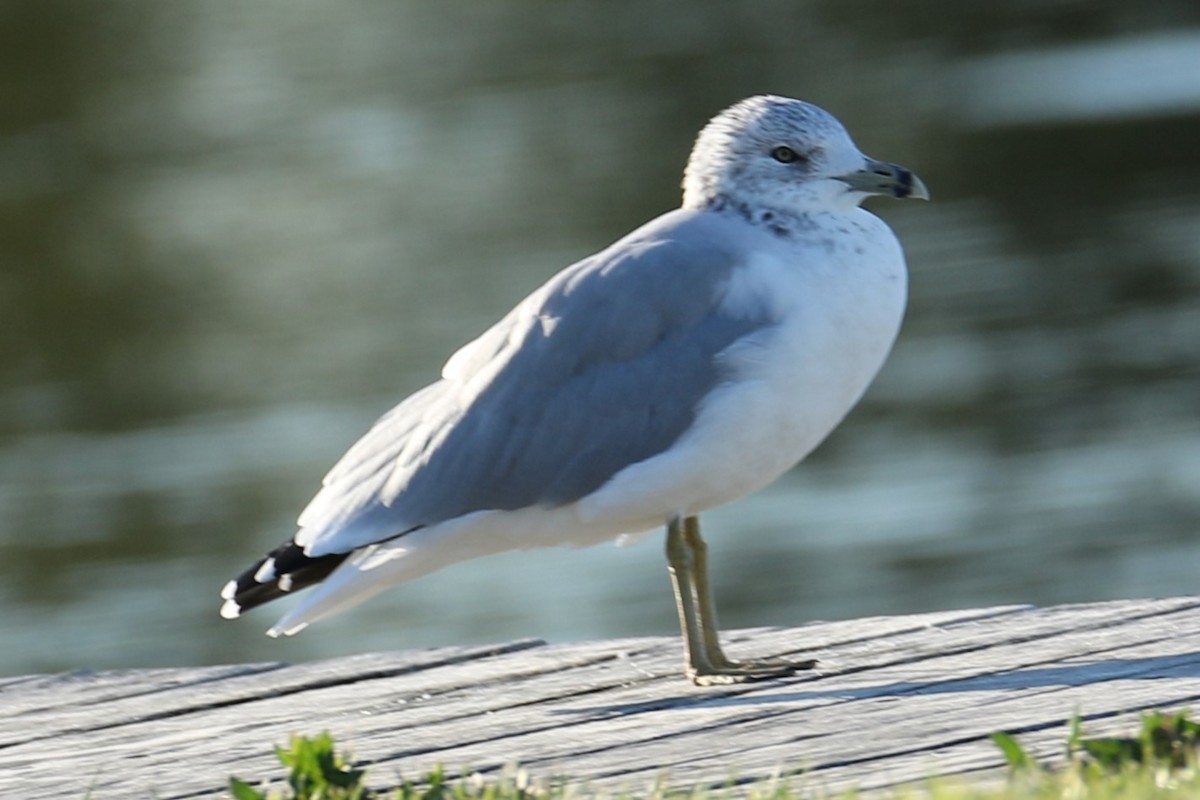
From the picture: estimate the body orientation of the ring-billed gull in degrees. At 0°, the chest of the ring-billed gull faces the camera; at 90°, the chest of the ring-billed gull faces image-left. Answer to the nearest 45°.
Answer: approximately 270°
